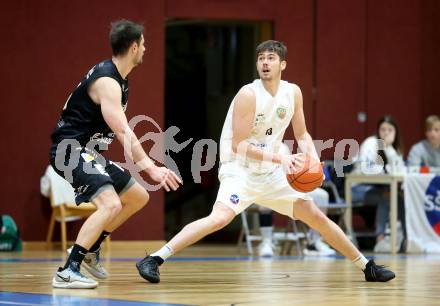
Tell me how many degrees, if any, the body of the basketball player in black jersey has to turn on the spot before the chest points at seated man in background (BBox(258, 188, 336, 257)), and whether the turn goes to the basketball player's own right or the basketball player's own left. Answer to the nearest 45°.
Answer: approximately 45° to the basketball player's own left

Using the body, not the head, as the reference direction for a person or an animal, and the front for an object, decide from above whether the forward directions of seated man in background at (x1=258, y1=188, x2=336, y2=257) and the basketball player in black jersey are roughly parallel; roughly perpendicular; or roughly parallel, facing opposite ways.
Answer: roughly perpendicular

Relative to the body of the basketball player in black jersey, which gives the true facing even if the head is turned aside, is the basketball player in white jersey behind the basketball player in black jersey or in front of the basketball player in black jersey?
in front

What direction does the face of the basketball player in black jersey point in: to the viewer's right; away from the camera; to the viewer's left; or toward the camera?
to the viewer's right

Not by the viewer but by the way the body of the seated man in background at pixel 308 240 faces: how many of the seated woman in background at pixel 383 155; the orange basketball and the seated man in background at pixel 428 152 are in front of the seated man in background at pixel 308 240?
1

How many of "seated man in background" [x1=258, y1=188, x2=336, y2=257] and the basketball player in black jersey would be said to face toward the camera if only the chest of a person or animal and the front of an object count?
1

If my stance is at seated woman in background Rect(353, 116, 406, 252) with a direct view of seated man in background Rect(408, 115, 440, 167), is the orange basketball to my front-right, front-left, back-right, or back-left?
back-right

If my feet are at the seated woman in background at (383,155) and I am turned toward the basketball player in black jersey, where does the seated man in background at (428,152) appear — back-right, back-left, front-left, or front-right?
back-left

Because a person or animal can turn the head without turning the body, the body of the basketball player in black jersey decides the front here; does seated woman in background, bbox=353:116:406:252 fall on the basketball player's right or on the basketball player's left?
on the basketball player's left

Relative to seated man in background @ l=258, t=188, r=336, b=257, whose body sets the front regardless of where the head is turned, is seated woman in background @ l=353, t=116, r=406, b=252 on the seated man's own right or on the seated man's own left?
on the seated man's own left

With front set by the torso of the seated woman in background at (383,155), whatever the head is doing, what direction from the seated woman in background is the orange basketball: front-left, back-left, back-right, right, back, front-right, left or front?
front-right

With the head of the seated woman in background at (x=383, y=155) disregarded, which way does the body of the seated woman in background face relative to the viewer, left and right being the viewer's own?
facing the viewer and to the right of the viewer

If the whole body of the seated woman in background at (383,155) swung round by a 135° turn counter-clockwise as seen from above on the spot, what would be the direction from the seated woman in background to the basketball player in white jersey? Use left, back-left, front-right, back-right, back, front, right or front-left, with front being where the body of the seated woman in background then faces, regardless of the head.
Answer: back

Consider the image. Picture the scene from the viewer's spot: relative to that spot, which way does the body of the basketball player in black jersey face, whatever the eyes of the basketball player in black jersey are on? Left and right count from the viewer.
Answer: facing to the right of the viewer

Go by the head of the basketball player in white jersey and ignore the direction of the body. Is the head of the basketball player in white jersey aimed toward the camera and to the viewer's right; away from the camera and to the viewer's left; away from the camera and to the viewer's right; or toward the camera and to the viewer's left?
toward the camera and to the viewer's left

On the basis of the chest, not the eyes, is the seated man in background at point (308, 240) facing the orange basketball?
yes

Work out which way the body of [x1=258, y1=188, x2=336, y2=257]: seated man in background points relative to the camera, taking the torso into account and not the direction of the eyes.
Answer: toward the camera
